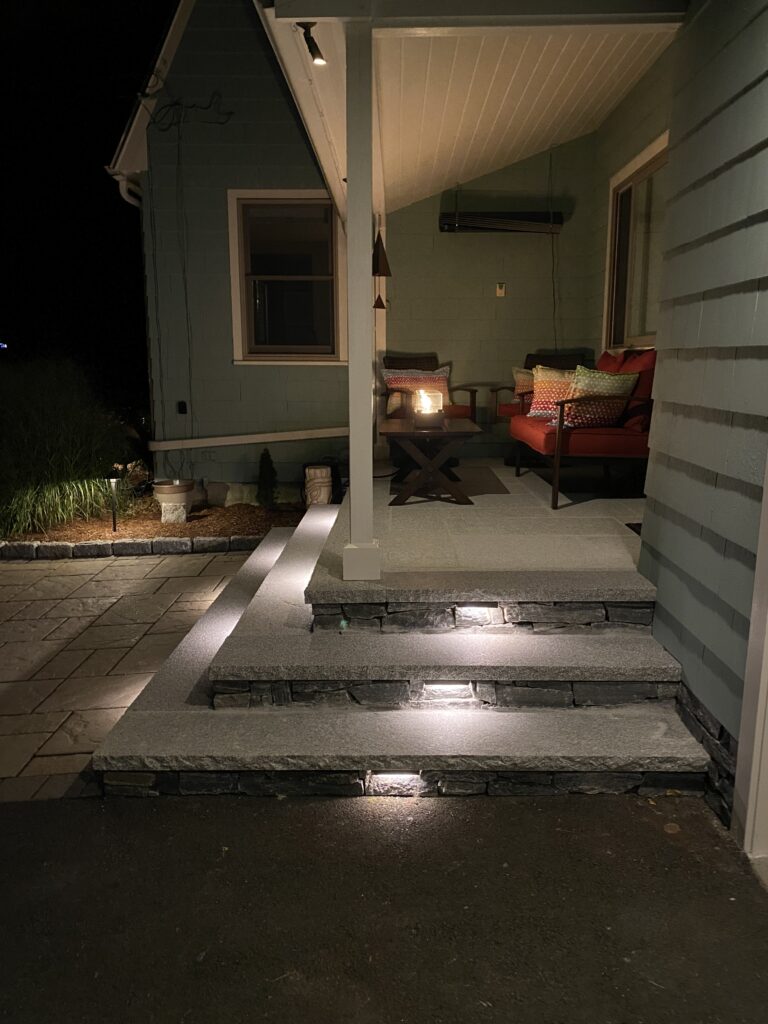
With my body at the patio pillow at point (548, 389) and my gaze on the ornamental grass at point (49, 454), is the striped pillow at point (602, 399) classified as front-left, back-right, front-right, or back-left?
back-left

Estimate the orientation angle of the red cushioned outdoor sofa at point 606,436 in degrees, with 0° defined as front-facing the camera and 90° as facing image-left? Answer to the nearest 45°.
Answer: approximately 45°

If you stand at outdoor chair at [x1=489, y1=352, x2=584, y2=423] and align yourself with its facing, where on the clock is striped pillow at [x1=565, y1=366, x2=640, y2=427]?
The striped pillow is roughly at 10 o'clock from the outdoor chair.

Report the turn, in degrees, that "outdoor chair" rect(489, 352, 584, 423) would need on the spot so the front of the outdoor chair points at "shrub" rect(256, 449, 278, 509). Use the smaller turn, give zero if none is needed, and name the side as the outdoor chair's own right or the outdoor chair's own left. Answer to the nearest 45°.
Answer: approximately 45° to the outdoor chair's own right

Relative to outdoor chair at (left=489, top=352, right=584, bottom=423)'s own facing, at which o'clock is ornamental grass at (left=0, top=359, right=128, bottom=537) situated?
The ornamental grass is roughly at 1 o'clock from the outdoor chair.

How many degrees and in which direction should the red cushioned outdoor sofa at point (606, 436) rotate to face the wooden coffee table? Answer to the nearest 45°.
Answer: approximately 45° to its right
